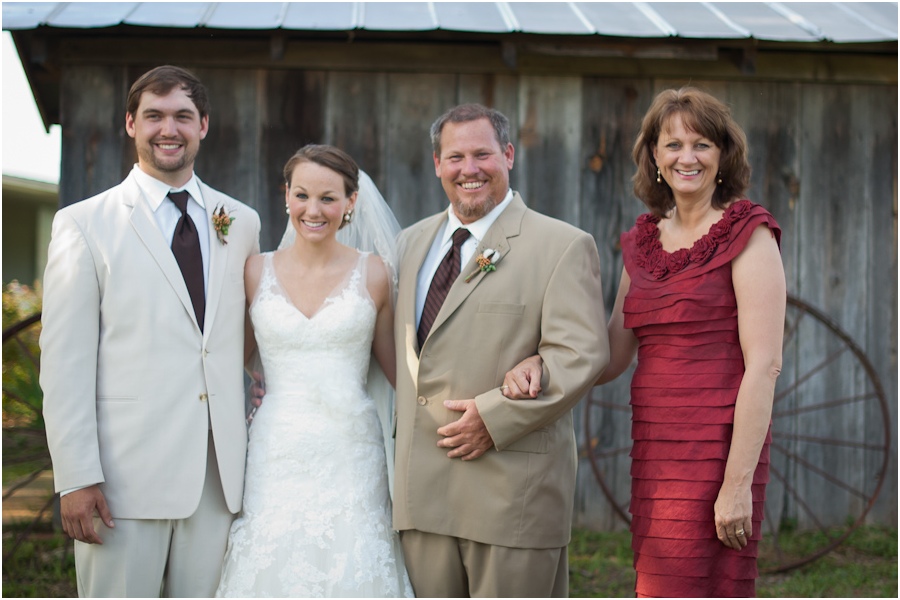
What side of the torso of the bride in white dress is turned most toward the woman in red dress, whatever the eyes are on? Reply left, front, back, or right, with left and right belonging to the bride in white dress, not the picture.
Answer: left

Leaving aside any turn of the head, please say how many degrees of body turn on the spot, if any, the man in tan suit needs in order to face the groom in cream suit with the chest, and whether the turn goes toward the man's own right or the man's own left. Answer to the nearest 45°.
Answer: approximately 45° to the man's own right

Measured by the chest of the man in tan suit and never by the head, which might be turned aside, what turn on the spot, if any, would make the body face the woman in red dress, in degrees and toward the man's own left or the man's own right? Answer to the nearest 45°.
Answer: approximately 135° to the man's own left

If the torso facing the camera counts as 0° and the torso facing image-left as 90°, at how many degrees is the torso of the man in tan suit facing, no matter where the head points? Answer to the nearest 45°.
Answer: approximately 45°

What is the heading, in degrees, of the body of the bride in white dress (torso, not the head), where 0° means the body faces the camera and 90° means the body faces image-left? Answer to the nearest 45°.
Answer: approximately 0°

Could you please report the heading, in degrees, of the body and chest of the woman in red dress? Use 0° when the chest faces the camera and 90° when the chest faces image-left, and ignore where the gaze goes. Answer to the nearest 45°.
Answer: approximately 45°
